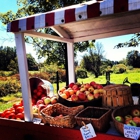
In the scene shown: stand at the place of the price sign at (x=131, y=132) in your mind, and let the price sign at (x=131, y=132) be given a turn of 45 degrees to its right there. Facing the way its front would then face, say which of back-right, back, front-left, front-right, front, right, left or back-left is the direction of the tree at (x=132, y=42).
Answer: back-right

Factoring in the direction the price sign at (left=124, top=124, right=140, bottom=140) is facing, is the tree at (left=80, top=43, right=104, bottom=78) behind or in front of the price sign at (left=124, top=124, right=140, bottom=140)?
behind

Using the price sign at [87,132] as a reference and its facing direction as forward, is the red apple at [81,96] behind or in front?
behind

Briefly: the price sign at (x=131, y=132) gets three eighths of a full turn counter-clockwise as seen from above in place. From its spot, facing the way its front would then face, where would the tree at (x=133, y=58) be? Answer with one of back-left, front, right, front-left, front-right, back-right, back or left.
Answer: front-left

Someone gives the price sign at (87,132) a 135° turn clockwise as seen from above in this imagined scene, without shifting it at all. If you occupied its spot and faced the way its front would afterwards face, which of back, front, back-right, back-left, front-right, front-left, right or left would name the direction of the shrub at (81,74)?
front-right

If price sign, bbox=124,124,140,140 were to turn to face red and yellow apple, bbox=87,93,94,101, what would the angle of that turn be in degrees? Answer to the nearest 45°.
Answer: approximately 135° to its right

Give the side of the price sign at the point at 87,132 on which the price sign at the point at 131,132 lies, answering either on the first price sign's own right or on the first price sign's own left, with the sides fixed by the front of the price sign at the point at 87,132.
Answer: on the first price sign's own left

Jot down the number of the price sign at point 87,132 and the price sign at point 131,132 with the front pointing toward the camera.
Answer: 2
